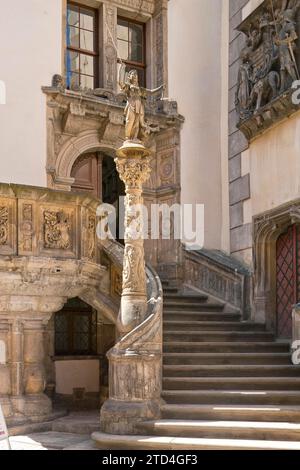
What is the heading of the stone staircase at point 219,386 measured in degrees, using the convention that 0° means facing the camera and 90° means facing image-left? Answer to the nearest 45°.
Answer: approximately 0°

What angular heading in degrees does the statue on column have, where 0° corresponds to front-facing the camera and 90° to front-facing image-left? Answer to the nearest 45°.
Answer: approximately 0°

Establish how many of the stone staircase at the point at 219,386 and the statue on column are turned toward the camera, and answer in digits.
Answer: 2

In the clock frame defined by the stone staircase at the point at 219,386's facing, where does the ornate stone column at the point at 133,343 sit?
The ornate stone column is roughly at 2 o'clock from the stone staircase.
